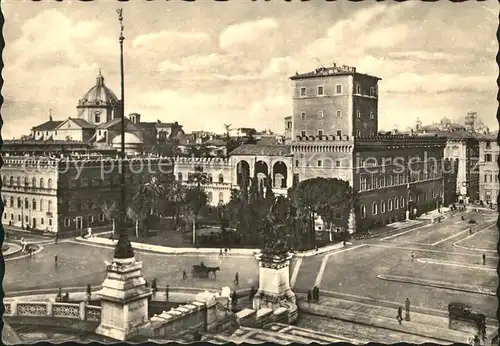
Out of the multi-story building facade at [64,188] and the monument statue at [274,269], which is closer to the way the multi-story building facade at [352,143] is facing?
the monument statue

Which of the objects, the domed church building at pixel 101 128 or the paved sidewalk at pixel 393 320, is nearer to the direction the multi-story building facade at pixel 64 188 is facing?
the paved sidewalk

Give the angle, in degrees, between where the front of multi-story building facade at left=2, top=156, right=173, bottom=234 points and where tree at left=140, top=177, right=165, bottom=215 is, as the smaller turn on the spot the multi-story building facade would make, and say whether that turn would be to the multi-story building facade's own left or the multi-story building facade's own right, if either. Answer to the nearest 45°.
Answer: approximately 45° to the multi-story building facade's own left

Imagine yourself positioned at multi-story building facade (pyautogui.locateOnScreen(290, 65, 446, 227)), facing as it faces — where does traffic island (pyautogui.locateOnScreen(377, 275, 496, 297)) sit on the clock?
The traffic island is roughly at 1 o'clock from the multi-story building facade.

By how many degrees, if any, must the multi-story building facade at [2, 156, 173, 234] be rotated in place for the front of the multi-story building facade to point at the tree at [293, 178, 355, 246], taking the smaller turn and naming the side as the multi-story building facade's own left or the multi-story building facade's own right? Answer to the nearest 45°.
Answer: approximately 45° to the multi-story building facade's own left

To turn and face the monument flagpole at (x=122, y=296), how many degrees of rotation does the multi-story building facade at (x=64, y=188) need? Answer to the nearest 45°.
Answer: approximately 45° to its right

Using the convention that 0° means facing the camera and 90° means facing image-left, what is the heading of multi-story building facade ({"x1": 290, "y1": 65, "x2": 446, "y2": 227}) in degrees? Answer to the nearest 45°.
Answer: approximately 315°
